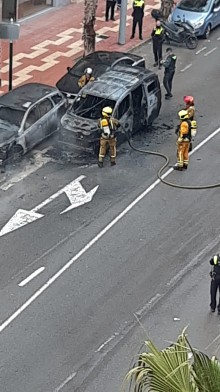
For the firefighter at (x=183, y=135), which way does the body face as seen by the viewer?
to the viewer's left

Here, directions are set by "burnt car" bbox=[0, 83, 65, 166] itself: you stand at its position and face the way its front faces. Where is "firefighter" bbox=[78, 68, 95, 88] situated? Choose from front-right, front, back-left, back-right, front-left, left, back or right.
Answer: back

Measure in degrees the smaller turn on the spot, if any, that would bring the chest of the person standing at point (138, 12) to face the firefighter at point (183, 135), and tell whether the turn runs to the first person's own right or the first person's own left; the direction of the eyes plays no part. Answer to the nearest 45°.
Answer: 0° — they already face them

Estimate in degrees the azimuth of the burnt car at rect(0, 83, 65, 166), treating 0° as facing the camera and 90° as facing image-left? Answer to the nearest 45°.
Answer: approximately 45°

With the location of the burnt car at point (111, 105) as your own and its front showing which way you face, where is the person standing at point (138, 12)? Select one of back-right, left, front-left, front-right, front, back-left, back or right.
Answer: back-right

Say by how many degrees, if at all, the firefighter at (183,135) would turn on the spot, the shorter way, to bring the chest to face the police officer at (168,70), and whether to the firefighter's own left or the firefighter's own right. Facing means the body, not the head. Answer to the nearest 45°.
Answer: approximately 90° to the firefighter's own right

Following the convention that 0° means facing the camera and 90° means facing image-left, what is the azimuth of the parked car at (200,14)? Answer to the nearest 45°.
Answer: approximately 45°

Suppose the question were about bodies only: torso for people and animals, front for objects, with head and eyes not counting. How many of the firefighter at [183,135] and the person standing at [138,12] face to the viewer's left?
1

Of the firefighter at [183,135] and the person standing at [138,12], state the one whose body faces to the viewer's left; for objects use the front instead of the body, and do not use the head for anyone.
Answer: the firefighter

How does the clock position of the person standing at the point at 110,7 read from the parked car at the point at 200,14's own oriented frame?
The person standing is roughly at 2 o'clock from the parked car.

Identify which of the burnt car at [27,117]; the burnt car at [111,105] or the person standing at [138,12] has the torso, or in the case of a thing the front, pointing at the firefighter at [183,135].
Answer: the person standing
